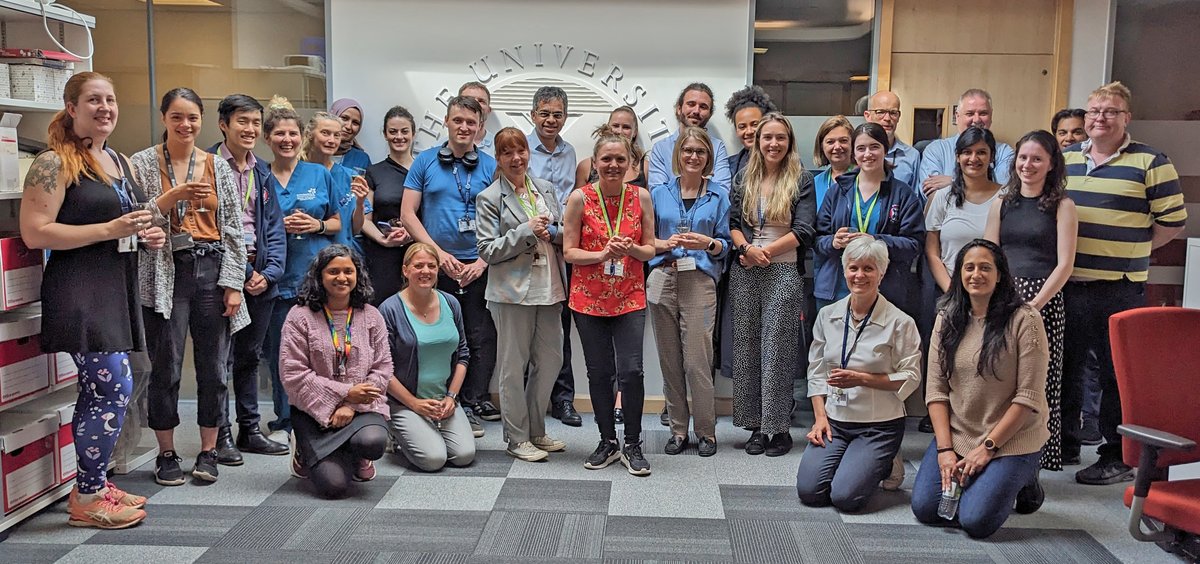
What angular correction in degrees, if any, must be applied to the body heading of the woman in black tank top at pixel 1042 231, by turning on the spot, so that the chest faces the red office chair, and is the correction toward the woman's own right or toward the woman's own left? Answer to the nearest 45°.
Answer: approximately 45° to the woman's own left

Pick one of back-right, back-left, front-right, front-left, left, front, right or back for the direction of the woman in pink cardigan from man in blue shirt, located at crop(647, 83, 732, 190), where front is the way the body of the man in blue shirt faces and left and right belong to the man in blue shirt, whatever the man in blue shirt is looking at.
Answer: front-right

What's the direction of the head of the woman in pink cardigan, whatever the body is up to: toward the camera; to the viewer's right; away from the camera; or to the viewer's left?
toward the camera

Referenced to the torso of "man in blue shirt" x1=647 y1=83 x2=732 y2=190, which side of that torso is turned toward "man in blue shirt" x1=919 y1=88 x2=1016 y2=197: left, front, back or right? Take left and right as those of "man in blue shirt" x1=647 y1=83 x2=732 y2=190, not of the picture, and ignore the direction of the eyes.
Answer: left

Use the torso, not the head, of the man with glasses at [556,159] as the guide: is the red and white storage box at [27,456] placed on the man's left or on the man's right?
on the man's right

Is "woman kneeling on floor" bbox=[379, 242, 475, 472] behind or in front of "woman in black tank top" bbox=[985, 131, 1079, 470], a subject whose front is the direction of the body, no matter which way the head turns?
in front

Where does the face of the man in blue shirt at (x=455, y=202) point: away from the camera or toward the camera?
toward the camera

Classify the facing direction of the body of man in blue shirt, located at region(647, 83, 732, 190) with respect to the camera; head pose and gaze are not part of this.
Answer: toward the camera

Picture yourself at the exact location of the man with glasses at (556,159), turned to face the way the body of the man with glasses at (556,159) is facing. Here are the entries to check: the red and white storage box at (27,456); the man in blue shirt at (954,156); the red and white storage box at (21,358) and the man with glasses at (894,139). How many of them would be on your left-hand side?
2

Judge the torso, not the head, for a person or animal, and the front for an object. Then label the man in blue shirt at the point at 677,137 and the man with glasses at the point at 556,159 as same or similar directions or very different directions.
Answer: same or similar directions

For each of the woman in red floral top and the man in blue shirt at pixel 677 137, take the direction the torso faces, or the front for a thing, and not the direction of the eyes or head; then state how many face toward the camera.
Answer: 2

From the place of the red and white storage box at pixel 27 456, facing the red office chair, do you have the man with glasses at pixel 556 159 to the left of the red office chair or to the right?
left

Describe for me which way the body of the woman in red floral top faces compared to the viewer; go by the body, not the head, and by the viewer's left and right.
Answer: facing the viewer

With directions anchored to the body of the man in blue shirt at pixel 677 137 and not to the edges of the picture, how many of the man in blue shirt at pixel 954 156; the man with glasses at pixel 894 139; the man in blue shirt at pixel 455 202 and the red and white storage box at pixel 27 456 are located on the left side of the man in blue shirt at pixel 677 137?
2
